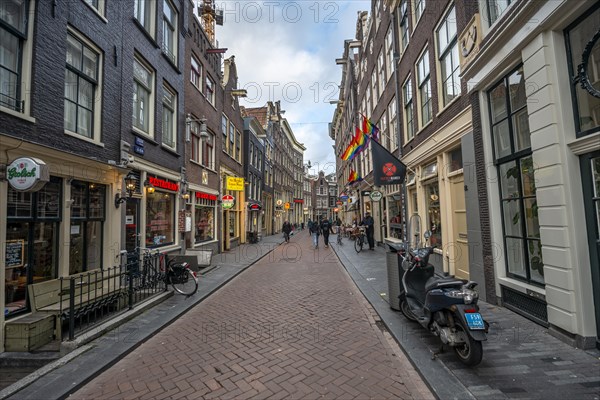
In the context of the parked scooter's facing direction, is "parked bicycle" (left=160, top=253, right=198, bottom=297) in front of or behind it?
in front

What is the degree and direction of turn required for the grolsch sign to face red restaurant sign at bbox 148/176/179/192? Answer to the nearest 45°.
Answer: approximately 180°

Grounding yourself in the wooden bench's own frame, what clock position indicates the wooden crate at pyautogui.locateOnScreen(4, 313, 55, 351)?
The wooden crate is roughly at 3 o'clock from the wooden bench.

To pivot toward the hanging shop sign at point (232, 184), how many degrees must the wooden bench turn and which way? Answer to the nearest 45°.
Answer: approximately 90° to its left

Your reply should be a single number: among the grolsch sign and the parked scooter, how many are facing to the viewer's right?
0

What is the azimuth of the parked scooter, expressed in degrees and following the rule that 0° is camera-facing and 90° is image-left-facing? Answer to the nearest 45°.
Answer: approximately 135°

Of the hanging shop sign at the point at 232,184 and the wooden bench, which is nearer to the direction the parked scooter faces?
the hanging shop sign

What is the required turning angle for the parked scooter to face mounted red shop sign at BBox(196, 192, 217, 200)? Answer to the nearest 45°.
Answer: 0° — it already faces it

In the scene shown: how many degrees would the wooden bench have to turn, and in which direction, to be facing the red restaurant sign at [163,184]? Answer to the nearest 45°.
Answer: approximately 90° to its left

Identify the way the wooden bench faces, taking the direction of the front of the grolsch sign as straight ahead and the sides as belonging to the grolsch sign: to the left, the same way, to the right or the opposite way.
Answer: to the left

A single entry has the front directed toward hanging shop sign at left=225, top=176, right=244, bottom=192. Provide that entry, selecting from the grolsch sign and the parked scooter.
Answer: the parked scooter

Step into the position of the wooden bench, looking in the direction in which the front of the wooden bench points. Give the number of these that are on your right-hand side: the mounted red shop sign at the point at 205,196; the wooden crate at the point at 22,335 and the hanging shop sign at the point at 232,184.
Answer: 1

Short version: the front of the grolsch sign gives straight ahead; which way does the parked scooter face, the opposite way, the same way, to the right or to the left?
the opposite way
